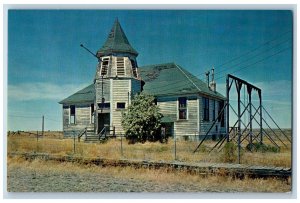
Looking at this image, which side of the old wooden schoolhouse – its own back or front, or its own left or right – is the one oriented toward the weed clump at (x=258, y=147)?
left

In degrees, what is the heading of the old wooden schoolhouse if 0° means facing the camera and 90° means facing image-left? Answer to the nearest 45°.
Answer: approximately 45°

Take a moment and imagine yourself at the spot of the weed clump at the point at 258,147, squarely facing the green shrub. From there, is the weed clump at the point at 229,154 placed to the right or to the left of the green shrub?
left
